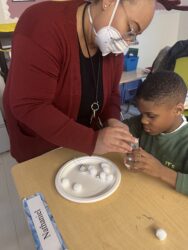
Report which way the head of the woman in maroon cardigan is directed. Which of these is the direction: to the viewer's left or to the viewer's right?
to the viewer's right

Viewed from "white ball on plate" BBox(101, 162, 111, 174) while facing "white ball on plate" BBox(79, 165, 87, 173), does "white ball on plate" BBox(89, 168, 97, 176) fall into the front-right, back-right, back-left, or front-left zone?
front-left

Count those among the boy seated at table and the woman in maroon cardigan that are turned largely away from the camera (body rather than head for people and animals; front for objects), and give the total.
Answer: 0

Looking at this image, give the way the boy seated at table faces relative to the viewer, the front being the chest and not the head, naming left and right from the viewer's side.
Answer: facing the viewer and to the left of the viewer

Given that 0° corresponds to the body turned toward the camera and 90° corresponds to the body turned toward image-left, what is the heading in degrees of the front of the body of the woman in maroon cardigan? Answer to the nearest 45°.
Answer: approximately 315°
